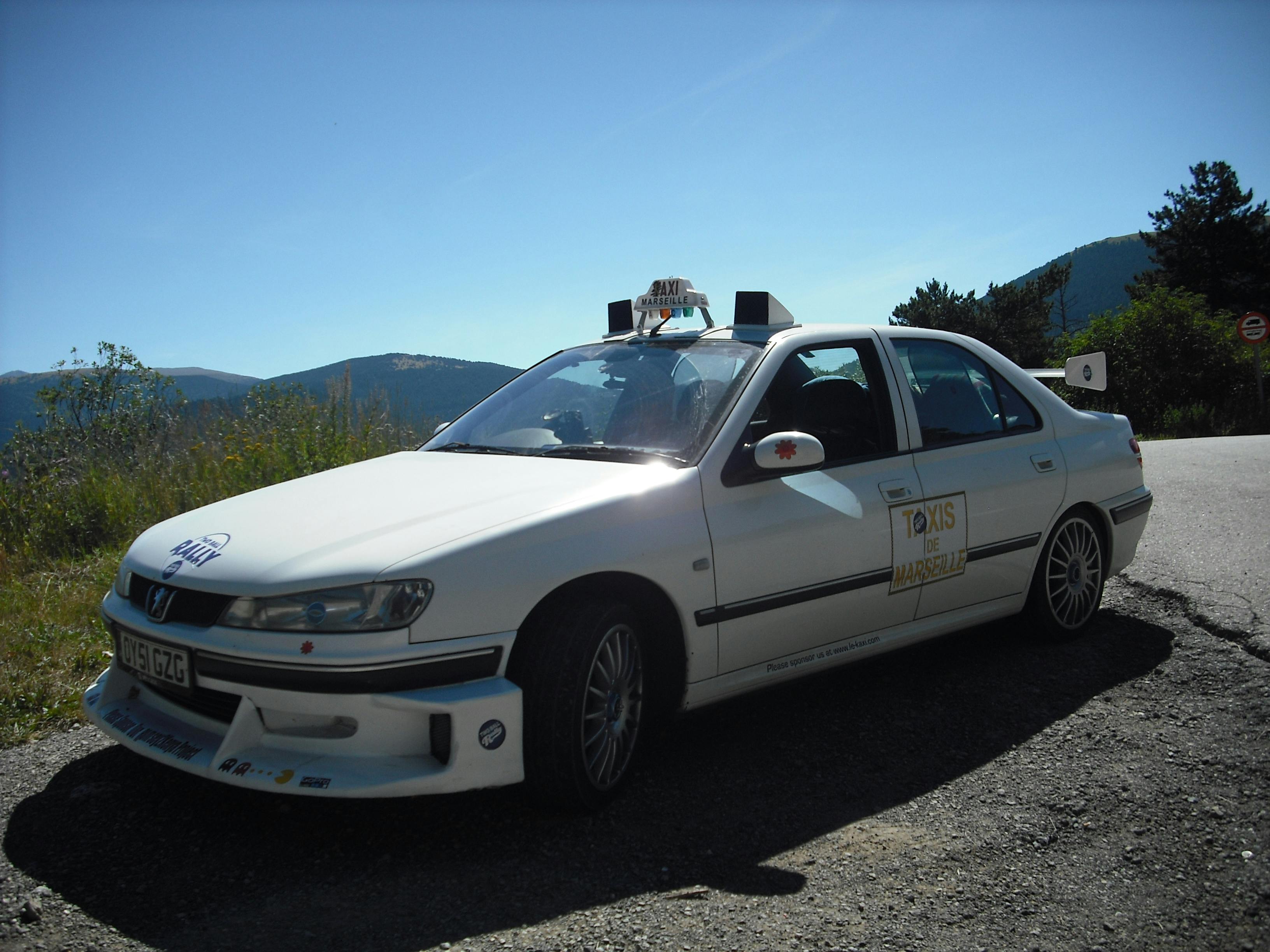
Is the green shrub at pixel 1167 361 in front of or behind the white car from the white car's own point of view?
behind

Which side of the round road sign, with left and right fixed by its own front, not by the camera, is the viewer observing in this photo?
front

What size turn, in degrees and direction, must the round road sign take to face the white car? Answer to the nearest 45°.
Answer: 0° — it already faces it

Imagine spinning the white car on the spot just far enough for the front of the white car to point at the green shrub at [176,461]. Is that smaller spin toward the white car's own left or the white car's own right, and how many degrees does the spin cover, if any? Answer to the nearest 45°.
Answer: approximately 90° to the white car's own right

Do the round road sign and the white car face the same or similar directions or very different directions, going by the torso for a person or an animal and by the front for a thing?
same or similar directions

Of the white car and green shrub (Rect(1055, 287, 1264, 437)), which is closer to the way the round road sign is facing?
the white car

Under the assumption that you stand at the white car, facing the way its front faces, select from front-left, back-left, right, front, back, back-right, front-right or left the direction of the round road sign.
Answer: back

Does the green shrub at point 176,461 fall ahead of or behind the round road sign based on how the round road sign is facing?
ahead

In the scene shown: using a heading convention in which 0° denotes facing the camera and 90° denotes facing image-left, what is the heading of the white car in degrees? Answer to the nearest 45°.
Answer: approximately 45°
